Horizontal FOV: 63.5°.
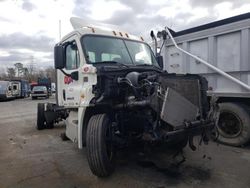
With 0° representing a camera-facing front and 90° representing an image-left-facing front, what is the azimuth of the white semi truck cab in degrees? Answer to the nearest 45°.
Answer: approximately 315°

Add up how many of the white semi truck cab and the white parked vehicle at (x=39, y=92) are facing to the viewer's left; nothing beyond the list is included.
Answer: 0

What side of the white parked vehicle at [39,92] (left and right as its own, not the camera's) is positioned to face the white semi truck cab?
front

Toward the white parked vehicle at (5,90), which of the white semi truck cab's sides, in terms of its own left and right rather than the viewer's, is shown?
back

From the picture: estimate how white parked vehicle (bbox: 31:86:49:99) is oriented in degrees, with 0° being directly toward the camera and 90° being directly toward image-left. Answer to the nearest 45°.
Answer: approximately 0°

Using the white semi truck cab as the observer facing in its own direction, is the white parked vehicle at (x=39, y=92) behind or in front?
behind

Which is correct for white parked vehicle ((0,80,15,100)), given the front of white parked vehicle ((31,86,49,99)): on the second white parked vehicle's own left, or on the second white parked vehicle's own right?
on the second white parked vehicle's own right
